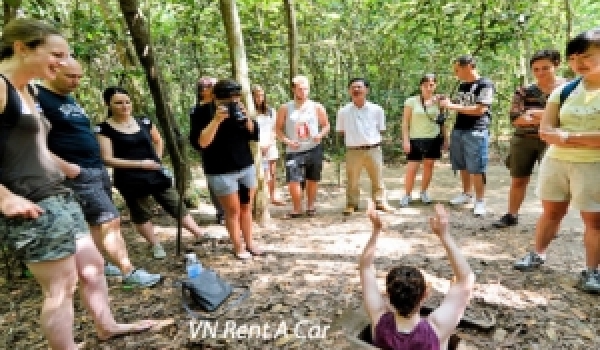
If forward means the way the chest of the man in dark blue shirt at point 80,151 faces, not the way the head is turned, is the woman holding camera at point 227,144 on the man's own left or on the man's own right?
on the man's own left

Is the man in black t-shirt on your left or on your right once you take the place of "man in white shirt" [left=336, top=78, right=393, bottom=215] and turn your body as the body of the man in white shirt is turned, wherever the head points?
on your left

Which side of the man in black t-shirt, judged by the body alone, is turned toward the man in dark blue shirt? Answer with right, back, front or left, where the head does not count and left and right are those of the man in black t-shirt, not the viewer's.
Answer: front

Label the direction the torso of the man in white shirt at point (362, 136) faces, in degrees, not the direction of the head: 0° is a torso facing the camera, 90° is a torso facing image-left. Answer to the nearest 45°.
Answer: approximately 0°

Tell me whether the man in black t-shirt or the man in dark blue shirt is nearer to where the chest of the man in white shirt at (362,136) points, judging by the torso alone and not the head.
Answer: the man in dark blue shirt

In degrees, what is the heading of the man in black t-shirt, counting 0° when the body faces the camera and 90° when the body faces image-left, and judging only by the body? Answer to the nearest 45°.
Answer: approximately 45°

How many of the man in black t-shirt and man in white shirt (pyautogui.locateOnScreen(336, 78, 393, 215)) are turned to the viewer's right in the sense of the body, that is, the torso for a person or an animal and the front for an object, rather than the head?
0

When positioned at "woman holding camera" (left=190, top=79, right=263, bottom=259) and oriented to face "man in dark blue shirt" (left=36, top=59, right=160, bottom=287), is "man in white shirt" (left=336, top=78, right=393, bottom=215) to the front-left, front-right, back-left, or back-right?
back-right

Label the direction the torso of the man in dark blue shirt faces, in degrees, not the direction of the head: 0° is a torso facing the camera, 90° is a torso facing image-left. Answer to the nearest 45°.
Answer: approximately 315°

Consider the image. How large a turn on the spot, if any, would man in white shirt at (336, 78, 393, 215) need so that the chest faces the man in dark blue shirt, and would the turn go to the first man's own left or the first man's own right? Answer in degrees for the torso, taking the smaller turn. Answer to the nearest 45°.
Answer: approximately 45° to the first man's own right

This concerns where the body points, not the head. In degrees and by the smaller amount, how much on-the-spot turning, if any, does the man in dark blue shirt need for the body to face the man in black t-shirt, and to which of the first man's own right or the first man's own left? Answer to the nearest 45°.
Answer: approximately 45° to the first man's own left

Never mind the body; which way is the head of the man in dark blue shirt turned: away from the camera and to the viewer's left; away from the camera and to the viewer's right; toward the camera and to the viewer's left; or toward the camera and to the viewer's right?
toward the camera and to the viewer's right
